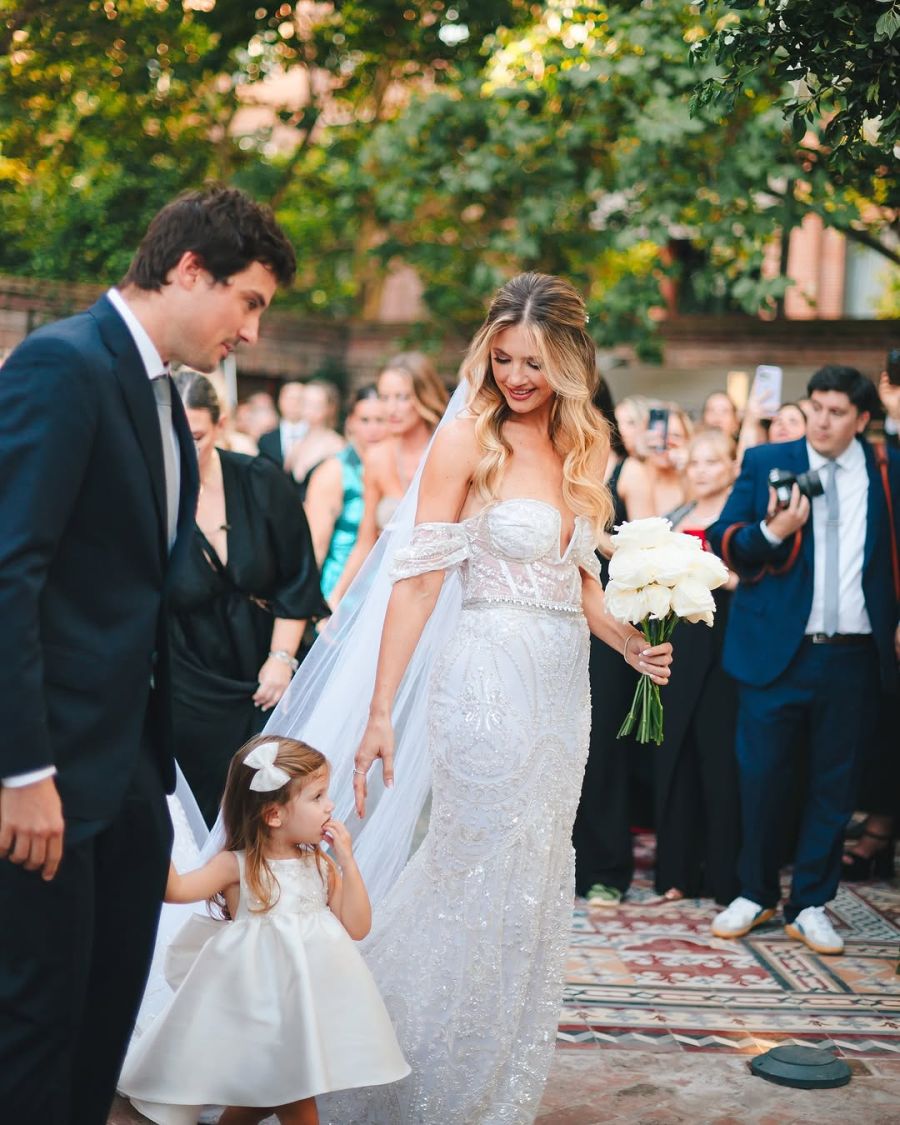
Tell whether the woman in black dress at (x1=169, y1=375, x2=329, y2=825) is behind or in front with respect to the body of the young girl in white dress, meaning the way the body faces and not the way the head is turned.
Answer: behind

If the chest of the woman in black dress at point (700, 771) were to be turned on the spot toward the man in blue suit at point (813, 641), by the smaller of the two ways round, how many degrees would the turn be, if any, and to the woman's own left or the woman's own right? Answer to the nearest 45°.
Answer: approximately 90° to the woman's own left

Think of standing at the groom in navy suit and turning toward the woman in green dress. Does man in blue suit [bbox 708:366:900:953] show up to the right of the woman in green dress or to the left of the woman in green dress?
right

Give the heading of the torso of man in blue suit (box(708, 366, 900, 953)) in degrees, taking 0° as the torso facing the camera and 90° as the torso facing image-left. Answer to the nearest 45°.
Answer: approximately 0°

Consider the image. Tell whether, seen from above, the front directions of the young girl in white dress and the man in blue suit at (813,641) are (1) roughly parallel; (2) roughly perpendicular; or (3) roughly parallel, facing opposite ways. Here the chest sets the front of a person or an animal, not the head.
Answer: roughly perpendicular

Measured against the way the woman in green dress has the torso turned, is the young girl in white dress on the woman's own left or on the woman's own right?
on the woman's own right

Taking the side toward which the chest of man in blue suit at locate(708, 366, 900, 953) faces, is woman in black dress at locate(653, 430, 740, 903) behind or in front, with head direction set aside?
behind

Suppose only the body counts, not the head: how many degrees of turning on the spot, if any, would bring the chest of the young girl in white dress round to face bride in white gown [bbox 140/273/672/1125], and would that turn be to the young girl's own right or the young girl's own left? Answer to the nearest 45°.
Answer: approximately 90° to the young girl's own left
